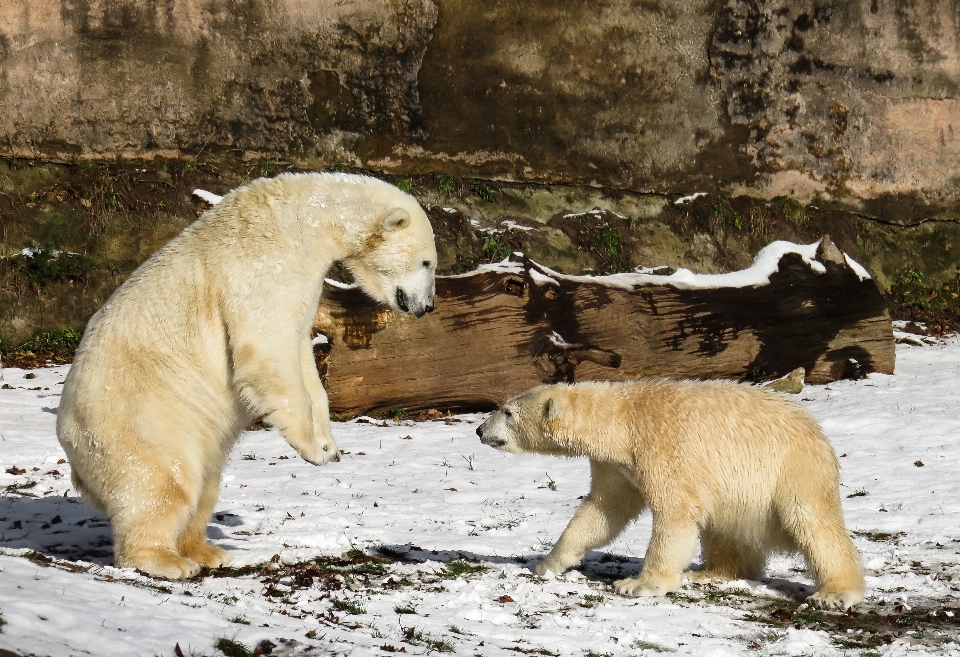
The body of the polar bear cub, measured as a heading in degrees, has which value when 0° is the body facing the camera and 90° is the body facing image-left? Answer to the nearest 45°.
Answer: approximately 90°

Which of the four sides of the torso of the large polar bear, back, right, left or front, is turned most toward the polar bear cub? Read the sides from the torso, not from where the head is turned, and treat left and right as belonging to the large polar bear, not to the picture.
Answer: front

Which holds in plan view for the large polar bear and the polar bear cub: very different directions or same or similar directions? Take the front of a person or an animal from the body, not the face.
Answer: very different directions

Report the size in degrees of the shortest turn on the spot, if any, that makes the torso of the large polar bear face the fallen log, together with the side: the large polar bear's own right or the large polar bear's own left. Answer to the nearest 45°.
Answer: approximately 45° to the large polar bear's own left

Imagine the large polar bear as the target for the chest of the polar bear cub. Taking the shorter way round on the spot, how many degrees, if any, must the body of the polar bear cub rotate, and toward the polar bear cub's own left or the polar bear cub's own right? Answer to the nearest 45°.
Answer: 0° — it already faces it

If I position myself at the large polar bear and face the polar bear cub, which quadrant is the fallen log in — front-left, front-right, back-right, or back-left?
front-left

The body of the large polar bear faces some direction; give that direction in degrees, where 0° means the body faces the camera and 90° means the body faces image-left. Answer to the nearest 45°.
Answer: approximately 270°

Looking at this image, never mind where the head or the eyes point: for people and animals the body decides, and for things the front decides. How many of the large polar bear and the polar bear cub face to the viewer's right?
1

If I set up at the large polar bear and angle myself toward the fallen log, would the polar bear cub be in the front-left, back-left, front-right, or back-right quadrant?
front-right

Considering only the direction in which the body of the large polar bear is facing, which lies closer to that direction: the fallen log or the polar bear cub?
the polar bear cub

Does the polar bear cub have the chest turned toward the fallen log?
no
